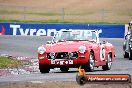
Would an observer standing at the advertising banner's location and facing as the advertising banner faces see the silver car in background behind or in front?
in front

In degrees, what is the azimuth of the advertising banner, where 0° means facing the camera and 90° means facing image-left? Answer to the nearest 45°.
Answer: approximately 0°

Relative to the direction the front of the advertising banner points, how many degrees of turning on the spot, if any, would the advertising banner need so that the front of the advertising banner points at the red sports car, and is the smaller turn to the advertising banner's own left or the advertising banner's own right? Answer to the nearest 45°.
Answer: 0° — it already faces it
